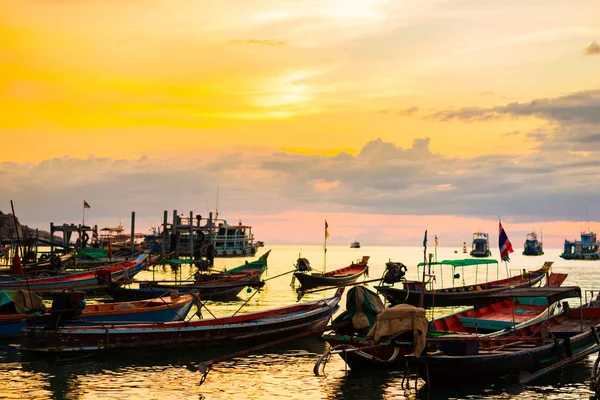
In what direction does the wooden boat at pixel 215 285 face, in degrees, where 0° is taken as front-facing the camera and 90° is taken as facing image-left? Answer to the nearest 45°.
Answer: approximately 270°

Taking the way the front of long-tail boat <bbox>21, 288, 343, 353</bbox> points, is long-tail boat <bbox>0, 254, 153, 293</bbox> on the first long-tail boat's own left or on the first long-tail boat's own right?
on the first long-tail boat's own left

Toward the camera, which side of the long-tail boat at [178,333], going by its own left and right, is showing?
right

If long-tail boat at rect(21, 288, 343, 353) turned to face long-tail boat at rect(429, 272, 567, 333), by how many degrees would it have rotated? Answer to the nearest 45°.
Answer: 0° — it already faces it

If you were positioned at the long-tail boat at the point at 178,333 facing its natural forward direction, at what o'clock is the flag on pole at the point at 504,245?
The flag on pole is roughly at 11 o'clock from the long-tail boat.

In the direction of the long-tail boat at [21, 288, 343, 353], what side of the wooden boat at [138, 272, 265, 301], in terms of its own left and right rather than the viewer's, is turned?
right

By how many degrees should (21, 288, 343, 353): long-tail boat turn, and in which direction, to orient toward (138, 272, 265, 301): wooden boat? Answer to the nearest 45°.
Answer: approximately 90° to its left

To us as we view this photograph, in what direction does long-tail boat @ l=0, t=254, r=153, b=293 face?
facing to the right of the viewer

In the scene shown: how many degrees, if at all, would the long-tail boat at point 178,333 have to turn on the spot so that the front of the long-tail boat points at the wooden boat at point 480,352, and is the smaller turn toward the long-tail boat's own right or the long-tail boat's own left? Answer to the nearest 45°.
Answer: approximately 45° to the long-tail boat's own right

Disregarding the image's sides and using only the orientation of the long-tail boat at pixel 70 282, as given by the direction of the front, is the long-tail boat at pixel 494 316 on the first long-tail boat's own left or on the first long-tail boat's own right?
on the first long-tail boat's own right
